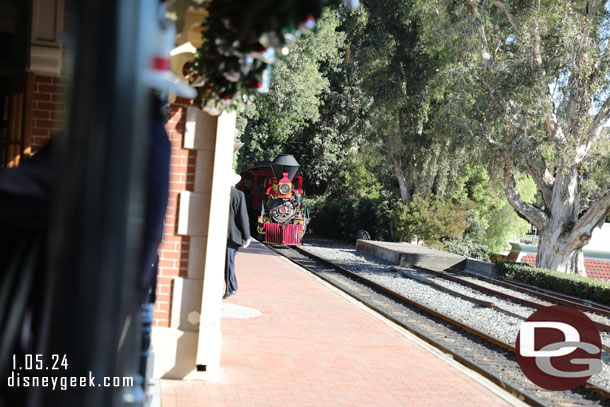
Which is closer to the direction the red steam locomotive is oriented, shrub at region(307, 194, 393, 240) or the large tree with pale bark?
the large tree with pale bark

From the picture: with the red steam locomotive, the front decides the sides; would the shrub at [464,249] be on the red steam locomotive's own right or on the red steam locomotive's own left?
on the red steam locomotive's own left

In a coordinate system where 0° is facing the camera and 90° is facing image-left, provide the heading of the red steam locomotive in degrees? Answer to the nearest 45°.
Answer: approximately 0°

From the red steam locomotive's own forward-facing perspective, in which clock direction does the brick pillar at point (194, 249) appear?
The brick pillar is roughly at 12 o'clock from the red steam locomotive.

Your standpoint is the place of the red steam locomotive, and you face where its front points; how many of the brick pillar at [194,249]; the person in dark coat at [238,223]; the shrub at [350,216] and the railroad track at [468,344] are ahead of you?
3

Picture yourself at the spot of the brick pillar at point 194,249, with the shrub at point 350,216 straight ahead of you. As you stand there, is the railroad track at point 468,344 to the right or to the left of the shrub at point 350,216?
right

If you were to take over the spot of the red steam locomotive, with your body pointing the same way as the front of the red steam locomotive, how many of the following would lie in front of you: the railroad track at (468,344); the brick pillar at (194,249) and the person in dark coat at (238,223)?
3

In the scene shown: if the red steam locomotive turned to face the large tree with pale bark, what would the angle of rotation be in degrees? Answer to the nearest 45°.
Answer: approximately 45° to its left

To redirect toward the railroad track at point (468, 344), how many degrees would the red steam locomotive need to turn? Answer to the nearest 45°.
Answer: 0° — it already faces it

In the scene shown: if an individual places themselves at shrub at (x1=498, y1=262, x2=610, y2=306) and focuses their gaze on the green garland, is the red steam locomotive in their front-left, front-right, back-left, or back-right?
back-right

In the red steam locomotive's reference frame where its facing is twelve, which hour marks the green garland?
The green garland is roughly at 12 o'clock from the red steam locomotive.

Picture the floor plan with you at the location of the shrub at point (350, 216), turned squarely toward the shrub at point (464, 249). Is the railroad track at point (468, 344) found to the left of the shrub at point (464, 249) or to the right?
right
